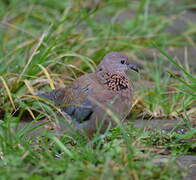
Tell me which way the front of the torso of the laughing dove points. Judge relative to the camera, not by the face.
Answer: to the viewer's right
